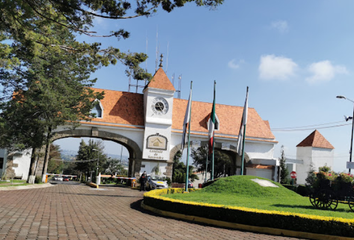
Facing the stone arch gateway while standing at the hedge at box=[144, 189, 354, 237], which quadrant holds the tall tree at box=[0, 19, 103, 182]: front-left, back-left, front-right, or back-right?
front-left

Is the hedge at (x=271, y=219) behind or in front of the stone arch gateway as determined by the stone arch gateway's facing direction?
in front

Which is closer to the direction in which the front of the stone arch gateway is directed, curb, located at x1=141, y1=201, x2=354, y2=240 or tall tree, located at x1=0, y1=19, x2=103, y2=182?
the curb

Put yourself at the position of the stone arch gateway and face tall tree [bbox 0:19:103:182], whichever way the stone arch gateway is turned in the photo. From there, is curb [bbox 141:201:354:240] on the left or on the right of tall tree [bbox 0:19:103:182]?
left

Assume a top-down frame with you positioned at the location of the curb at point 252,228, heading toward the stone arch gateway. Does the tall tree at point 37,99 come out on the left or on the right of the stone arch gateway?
left

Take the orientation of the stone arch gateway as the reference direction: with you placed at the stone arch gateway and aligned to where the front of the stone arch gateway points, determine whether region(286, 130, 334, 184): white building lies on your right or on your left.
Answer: on your left

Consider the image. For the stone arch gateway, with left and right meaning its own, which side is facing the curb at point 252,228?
front

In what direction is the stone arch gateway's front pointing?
toward the camera

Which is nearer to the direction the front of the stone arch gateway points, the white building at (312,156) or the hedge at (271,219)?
the hedge

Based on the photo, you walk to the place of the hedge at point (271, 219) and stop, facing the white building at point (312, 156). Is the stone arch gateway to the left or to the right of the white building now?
left

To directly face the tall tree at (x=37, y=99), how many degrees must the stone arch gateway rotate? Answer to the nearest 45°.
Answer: approximately 45° to its right
